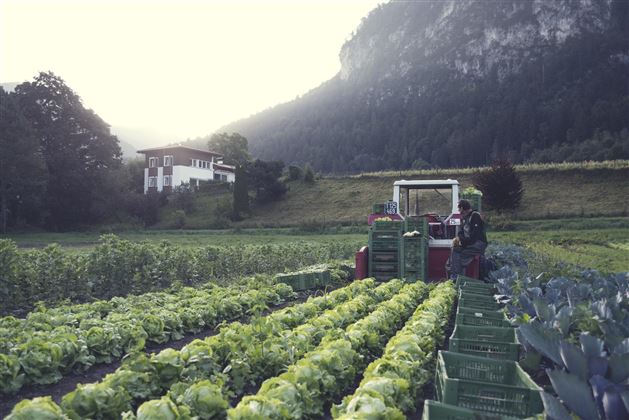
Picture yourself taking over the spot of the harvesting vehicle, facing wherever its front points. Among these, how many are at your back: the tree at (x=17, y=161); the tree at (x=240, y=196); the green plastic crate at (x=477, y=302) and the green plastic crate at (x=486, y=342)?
2

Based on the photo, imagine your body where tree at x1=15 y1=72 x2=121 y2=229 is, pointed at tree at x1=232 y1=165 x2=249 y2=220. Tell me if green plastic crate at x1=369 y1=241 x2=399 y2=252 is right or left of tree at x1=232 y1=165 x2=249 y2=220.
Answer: right
